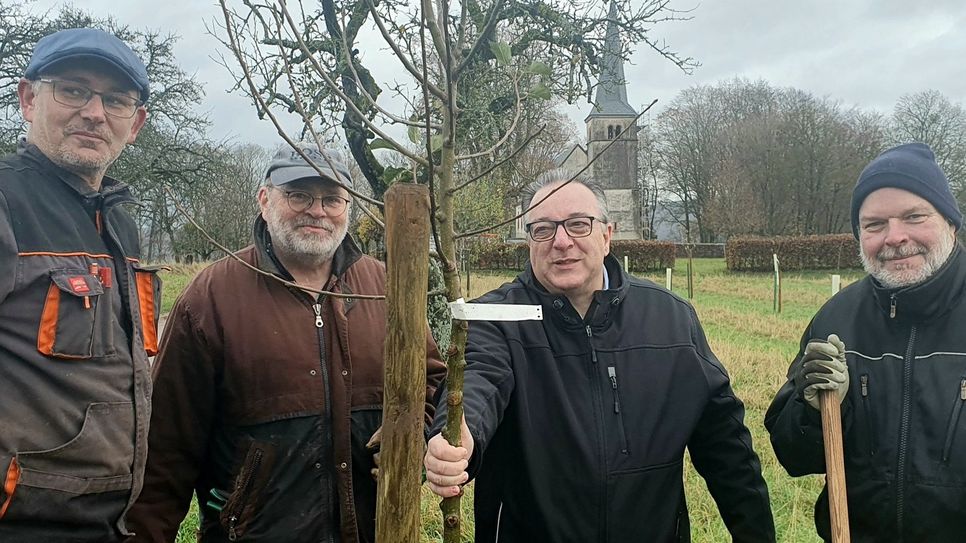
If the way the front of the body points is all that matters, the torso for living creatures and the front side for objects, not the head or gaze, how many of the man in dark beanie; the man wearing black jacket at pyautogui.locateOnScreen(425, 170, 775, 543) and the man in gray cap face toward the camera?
3

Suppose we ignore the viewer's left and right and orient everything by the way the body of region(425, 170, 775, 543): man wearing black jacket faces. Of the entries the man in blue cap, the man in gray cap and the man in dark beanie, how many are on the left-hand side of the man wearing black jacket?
1

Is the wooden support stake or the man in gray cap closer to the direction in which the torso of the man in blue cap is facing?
the wooden support stake

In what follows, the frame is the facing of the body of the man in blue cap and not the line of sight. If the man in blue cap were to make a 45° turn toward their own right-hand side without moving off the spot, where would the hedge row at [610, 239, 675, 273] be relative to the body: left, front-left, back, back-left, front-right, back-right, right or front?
back-left

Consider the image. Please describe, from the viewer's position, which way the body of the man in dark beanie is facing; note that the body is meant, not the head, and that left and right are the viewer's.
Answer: facing the viewer

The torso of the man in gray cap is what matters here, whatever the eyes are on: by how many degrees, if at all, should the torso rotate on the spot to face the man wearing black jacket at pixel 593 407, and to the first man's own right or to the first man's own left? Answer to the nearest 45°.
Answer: approximately 90° to the first man's own left

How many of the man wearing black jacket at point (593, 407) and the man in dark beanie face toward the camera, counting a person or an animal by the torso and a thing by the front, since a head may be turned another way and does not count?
2

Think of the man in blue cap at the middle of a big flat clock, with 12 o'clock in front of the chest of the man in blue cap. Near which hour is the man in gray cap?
The man in gray cap is roughly at 10 o'clock from the man in blue cap.

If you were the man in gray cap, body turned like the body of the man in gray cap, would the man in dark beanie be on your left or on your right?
on your left

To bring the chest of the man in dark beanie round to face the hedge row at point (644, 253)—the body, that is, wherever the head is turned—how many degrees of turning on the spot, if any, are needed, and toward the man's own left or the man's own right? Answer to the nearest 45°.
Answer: approximately 180°

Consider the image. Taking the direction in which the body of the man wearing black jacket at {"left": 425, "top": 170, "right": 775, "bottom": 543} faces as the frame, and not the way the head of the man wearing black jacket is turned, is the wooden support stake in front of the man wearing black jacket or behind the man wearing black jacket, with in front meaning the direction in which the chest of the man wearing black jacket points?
in front

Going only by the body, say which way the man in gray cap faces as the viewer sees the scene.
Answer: toward the camera

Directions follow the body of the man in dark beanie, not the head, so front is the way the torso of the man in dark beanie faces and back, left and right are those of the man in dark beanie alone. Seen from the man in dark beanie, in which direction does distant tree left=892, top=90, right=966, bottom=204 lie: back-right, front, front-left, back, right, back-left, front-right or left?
back
